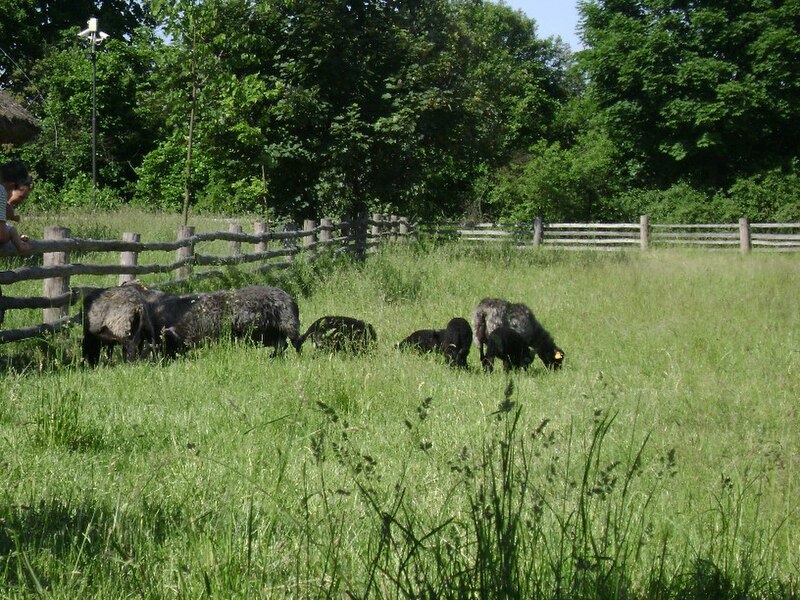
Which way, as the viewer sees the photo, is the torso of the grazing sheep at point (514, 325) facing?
to the viewer's right

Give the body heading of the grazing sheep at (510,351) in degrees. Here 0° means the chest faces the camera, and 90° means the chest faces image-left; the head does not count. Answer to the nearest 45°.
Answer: approximately 270°

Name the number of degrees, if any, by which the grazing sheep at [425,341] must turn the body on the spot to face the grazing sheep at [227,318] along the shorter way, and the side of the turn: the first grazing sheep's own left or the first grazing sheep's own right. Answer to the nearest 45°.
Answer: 0° — it already faces it

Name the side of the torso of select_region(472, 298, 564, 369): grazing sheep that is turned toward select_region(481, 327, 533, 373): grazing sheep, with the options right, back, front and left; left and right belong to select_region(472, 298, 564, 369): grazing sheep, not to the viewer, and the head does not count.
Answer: right

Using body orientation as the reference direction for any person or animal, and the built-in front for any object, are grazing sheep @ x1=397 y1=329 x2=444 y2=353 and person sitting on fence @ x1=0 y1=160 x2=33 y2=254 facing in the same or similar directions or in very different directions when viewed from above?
very different directions

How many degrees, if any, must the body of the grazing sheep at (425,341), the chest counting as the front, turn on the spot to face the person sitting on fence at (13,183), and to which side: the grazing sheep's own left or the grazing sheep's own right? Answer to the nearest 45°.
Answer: approximately 45° to the grazing sheep's own left

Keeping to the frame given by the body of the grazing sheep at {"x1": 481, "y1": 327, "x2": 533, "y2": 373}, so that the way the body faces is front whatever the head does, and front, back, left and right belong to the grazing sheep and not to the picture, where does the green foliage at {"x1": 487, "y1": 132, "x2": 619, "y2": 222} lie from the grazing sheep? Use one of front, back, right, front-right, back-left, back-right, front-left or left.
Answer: left

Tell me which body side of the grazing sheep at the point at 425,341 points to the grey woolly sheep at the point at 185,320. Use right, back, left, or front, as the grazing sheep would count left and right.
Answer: front

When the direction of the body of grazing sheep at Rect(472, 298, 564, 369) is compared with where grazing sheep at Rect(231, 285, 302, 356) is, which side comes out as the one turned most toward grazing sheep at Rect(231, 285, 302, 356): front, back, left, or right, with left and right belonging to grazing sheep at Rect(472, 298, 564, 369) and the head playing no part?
back

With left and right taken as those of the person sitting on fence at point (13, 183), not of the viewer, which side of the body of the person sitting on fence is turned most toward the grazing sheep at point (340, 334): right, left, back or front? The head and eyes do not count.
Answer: front

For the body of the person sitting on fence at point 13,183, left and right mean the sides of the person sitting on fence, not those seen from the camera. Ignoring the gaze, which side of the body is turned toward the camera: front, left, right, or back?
right
